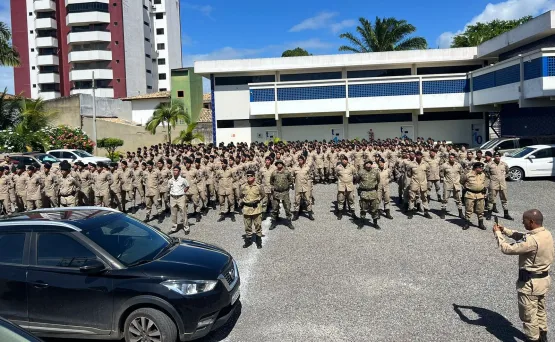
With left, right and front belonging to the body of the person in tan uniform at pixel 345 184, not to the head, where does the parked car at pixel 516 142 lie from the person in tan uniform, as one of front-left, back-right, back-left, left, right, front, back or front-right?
back-left

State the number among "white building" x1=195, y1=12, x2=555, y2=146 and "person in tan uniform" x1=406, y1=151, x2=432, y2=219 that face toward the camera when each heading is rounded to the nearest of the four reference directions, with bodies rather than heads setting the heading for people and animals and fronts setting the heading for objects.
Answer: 2

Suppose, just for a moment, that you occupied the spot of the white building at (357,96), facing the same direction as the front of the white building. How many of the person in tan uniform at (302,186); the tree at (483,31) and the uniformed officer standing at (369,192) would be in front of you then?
2

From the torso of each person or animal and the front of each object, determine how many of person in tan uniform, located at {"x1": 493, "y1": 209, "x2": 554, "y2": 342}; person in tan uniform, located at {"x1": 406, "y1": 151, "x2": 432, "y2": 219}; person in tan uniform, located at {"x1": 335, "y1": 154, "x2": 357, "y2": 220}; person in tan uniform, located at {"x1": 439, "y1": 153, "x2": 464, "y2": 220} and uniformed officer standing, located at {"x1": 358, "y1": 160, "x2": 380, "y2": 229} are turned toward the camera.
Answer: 4

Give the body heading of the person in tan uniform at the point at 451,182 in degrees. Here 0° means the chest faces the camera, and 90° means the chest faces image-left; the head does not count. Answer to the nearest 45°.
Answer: approximately 0°

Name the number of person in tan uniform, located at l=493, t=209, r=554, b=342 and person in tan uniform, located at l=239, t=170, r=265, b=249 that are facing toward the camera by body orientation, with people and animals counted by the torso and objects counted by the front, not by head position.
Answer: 1

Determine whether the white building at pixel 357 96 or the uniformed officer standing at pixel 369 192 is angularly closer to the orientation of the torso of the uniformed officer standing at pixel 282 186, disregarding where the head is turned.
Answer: the uniformed officer standing

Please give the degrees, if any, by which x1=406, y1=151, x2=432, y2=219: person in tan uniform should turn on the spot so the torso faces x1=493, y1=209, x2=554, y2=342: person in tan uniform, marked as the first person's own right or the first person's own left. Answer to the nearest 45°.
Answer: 0° — they already face them

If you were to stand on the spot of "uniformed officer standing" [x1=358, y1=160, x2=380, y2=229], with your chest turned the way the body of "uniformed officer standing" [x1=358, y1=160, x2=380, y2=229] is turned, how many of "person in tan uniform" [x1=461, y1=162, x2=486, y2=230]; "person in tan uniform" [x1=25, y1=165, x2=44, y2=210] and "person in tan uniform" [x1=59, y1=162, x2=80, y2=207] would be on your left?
1

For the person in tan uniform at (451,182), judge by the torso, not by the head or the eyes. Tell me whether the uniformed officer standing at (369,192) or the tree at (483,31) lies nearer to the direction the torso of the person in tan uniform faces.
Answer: the uniformed officer standing

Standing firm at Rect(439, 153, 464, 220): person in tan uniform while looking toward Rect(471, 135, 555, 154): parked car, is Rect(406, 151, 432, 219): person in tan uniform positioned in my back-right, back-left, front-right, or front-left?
back-left

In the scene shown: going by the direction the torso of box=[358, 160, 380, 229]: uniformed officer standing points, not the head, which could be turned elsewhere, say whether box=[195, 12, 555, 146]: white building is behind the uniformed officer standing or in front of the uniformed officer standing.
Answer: behind

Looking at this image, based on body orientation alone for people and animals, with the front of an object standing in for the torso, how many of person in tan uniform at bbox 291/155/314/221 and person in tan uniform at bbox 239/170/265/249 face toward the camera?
2
